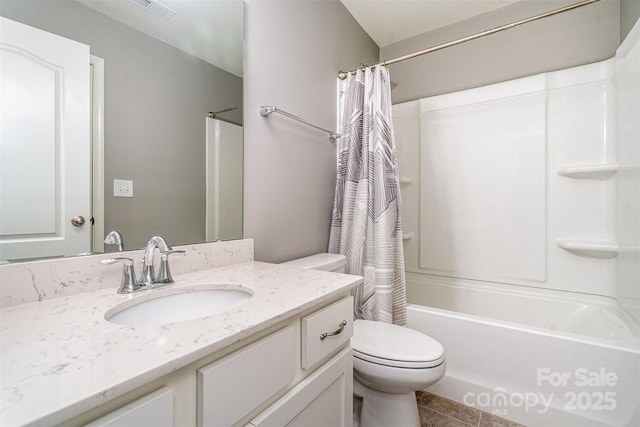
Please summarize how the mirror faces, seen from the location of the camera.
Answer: facing the viewer and to the right of the viewer

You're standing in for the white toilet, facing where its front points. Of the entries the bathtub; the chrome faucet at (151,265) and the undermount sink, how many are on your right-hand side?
2

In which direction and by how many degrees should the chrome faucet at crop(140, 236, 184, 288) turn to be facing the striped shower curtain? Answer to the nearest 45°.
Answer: approximately 45° to its left

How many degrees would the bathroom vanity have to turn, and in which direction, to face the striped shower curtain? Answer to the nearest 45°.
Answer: approximately 90° to its left

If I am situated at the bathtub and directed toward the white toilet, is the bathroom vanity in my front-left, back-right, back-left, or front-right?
front-left

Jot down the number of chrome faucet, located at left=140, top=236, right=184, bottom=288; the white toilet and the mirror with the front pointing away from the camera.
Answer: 0

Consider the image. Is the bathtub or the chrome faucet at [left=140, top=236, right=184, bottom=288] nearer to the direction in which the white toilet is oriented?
the bathtub

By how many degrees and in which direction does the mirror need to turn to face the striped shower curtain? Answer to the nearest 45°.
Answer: approximately 45° to its left

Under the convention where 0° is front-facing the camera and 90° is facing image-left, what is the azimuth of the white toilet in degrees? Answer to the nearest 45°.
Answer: approximately 315°

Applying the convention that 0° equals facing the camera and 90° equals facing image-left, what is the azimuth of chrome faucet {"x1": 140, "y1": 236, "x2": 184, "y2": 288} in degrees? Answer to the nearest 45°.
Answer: approximately 315°

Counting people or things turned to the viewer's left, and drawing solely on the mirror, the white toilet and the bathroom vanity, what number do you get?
0
